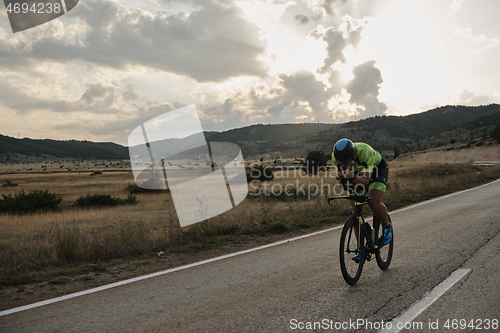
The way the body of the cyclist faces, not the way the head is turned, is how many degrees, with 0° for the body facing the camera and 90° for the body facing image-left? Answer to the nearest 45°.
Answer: approximately 45°

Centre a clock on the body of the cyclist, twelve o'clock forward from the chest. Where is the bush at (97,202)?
The bush is roughly at 3 o'clock from the cyclist.

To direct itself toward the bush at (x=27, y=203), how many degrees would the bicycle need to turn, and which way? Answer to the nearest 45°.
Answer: approximately 90° to its right

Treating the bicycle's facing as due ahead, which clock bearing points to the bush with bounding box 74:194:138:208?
The bush is roughly at 3 o'clock from the bicycle.
